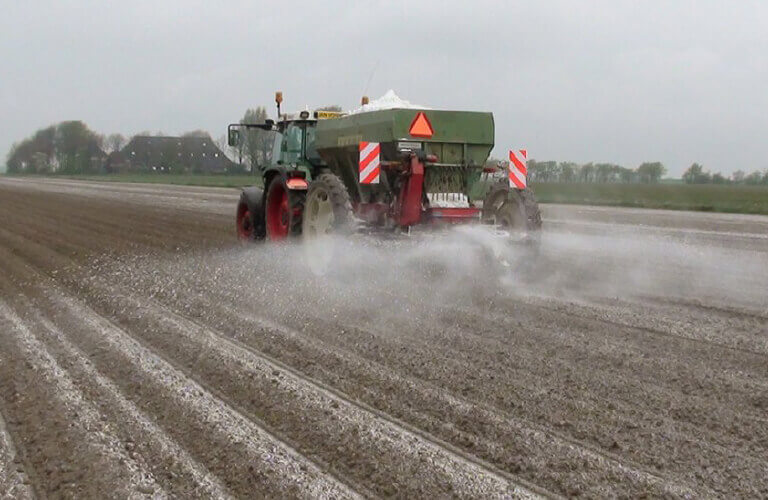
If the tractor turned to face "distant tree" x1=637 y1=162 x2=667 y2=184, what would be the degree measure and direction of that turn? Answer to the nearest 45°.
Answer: approximately 90° to its right

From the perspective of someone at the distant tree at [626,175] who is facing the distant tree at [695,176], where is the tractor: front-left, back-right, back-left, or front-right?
back-right

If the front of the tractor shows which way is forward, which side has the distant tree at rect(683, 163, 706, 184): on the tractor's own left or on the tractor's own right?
on the tractor's own right

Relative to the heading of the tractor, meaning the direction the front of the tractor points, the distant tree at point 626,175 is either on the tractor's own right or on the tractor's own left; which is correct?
on the tractor's own right

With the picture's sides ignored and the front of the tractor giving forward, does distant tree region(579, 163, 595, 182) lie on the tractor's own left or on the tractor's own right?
on the tractor's own right

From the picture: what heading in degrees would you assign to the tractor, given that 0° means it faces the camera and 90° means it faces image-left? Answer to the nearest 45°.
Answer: approximately 135°
